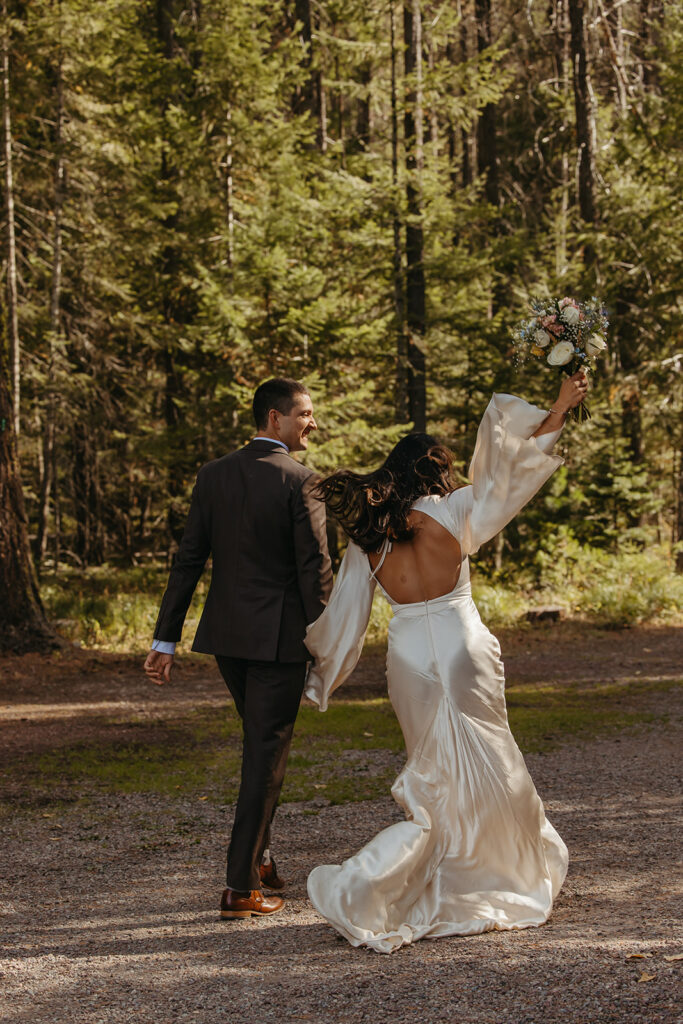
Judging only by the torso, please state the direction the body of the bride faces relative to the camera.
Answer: away from the camera

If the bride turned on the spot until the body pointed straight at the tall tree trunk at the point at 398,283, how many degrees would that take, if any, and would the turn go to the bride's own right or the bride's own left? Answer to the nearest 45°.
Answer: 0° — they already face it

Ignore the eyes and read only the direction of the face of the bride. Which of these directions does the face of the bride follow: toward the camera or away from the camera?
away from the camera

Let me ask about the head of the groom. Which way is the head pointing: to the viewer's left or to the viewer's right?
to the viewer's right

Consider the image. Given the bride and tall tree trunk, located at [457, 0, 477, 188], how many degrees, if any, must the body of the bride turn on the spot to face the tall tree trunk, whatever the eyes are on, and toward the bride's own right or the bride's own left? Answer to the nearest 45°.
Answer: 0° — they already face it

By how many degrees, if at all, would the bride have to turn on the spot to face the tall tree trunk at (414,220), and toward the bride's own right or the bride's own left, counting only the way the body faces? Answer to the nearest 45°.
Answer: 0° — they already face it
